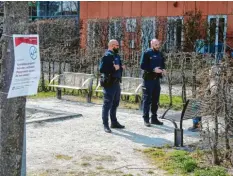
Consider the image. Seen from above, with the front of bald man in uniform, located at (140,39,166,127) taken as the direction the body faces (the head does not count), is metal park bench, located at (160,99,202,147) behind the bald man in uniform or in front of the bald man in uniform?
in front

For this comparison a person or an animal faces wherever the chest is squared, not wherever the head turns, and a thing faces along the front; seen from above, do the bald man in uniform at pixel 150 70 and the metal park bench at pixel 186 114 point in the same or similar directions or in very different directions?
very different directions

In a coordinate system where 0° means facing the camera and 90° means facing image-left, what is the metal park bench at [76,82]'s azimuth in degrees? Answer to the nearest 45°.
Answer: approximately 45°

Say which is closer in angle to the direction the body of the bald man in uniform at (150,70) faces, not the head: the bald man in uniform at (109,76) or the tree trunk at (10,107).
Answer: the tree trunk

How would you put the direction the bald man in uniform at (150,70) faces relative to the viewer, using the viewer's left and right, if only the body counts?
facing the viewer and to the right of the viewer

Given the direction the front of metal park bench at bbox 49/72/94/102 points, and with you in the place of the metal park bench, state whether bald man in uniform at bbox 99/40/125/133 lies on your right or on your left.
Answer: on your left

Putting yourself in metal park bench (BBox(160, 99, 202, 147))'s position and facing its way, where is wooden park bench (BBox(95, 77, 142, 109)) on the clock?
wooden park bench (BBox(95, 77, 142, 109)) is roughly at 1 o'clock from metal park bench (BBox(160, 99, 202, 147)).

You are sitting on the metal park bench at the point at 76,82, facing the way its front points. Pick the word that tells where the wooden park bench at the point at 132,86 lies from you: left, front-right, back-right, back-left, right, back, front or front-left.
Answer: left
